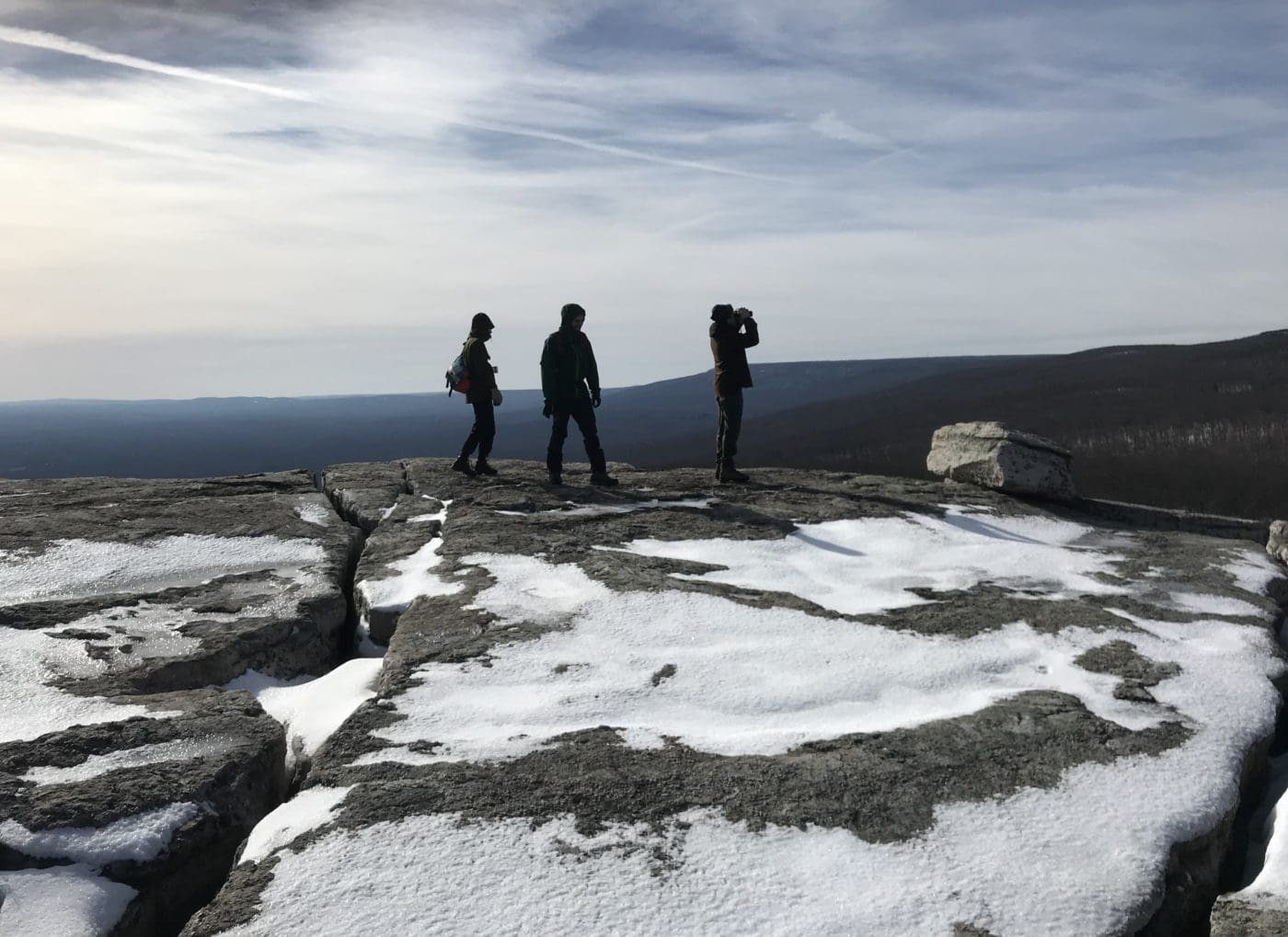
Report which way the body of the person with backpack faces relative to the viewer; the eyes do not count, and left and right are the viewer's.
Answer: facing to the right of the viewer

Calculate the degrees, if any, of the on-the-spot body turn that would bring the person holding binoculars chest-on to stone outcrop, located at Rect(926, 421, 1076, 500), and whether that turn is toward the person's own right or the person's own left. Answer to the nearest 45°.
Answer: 0° — they already face it

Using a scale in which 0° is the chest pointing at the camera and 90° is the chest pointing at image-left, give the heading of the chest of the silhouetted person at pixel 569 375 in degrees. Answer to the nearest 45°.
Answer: approximately 315°

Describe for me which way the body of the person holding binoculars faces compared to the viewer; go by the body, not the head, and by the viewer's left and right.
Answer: facing to the right of the viewer

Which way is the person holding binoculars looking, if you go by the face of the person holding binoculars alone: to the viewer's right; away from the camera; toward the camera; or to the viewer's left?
to the viewer's right

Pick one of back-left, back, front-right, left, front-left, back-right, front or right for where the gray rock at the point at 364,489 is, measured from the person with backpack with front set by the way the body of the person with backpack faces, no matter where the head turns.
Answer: back

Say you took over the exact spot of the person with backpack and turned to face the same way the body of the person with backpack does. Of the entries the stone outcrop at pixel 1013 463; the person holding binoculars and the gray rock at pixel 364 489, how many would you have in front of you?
2

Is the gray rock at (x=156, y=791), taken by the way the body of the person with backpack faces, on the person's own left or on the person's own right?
on the person's own right

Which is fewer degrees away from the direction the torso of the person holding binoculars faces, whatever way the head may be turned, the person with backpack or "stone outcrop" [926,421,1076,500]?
the stone outcrop

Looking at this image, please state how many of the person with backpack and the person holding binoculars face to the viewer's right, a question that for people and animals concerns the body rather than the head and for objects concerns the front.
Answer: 2

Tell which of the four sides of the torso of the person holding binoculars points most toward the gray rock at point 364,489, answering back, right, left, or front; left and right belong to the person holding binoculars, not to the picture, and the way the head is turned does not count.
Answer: back
